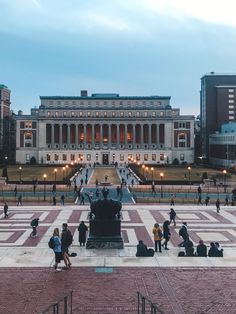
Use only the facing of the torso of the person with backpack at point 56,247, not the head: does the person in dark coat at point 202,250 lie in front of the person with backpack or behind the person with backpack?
in front
